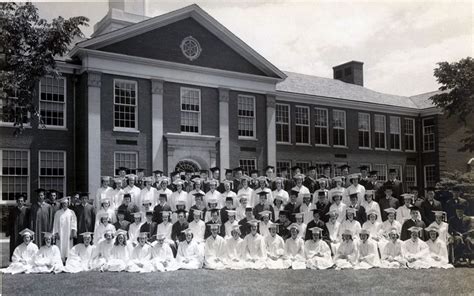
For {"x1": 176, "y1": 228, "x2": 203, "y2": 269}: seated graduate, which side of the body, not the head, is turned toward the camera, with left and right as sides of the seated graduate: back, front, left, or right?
front

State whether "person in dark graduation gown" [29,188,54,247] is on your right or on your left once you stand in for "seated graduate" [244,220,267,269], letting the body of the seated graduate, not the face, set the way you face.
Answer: on your right

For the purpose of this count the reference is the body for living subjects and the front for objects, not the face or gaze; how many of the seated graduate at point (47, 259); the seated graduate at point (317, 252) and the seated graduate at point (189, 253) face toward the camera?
3

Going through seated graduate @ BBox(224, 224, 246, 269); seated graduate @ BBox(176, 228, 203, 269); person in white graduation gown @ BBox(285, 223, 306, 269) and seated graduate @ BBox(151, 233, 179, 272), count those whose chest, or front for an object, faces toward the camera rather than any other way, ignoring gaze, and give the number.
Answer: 4

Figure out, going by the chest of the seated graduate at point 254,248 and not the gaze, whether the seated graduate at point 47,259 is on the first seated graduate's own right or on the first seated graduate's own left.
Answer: on the first seated graduate's own right

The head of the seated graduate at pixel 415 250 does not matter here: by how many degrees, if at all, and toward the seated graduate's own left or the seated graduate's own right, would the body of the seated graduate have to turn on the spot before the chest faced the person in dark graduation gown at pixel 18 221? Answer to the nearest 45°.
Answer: approximately 90° to the seated graduate's own right

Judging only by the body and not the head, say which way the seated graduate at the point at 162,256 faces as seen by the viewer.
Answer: toward the camera

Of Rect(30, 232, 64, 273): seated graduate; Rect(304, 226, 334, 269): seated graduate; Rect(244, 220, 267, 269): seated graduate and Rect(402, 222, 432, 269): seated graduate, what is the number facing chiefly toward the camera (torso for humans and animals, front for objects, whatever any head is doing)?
4

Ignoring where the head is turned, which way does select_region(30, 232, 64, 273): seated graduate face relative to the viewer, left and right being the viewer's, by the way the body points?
facing the viewer

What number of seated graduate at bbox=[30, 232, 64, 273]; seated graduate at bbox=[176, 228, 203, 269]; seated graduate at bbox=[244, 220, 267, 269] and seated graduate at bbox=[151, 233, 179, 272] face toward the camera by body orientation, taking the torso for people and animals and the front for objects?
4

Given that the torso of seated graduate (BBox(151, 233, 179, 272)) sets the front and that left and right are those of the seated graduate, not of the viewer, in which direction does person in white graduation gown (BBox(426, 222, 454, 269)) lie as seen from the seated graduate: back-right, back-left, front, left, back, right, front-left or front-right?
left

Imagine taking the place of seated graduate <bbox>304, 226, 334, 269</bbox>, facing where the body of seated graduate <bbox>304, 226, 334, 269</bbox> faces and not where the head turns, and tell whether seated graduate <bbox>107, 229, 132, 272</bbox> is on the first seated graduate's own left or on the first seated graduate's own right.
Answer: on the first seated graduate's own right

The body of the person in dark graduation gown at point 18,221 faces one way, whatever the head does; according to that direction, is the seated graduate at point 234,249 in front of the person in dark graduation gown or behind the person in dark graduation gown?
in front

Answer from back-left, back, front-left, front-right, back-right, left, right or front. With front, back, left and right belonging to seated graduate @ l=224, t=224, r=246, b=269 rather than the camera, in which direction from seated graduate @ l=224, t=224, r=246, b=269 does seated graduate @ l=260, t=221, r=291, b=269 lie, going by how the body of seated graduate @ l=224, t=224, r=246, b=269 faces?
left

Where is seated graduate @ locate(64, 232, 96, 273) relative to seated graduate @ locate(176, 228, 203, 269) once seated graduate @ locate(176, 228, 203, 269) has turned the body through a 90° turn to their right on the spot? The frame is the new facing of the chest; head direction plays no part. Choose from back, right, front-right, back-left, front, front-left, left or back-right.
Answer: front
